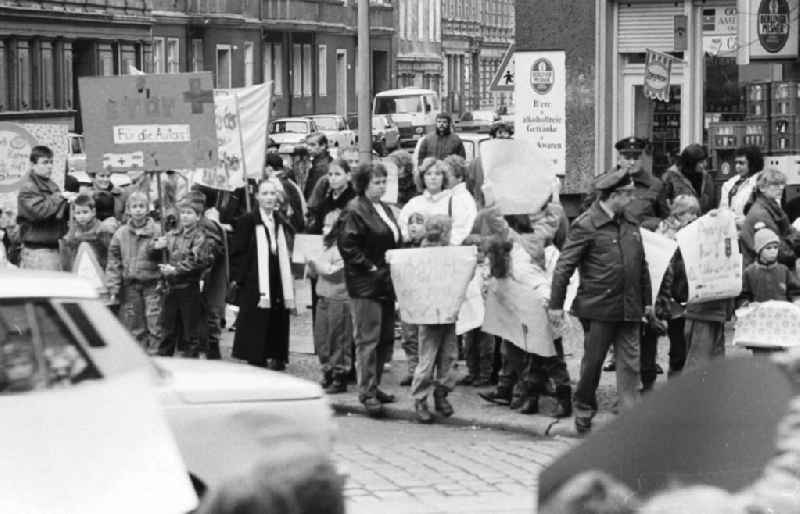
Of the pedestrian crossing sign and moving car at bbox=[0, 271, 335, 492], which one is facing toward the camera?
the pedestrian crossing sign

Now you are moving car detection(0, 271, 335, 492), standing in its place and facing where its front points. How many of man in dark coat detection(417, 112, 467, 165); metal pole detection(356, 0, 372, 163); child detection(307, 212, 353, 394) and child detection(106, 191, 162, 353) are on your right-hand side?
4

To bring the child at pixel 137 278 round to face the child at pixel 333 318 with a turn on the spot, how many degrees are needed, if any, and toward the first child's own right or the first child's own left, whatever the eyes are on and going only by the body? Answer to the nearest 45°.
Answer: approximately 45° to the first child's own left

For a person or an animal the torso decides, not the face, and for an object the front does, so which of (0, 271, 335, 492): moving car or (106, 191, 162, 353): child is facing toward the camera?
the child

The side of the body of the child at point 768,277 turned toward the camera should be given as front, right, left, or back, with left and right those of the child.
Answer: front

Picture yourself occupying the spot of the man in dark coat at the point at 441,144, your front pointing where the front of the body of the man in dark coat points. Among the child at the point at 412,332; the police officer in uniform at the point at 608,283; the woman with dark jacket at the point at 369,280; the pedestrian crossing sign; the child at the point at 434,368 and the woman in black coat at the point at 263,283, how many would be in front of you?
5

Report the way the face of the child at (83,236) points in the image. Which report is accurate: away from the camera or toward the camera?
toward the camera

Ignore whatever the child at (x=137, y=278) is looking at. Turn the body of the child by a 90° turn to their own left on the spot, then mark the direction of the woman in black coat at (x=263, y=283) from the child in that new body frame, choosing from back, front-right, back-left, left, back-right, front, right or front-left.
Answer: front

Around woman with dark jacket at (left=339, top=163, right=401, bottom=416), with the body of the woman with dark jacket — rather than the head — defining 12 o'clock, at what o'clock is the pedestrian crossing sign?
The pedestrian crossing sign is roughly at 8 o'clock from the woman with dark jacket.

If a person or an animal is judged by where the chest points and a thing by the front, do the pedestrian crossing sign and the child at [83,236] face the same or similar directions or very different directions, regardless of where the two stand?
same or similar directions

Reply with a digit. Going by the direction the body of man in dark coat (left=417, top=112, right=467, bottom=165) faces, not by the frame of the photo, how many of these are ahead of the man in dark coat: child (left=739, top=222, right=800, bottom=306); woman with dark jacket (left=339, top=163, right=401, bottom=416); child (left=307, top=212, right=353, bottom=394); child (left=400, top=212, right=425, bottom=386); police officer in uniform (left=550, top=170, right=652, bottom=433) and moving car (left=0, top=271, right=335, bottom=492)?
6

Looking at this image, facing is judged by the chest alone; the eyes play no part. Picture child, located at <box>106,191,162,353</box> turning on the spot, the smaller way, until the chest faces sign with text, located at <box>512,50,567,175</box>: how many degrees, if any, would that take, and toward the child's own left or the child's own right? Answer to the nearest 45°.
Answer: approximately 135° to the child's own left

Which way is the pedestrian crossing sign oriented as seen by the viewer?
toward the camera

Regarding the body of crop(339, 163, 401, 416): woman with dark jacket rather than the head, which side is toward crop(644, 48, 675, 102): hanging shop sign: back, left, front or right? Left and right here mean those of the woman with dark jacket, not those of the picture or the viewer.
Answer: left

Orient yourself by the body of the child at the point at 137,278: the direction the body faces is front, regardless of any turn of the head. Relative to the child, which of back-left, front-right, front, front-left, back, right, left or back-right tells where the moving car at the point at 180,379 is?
front
